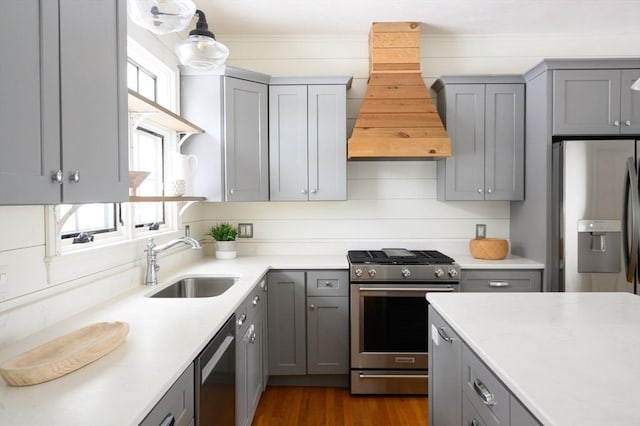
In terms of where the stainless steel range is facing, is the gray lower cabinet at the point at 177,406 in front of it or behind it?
in front

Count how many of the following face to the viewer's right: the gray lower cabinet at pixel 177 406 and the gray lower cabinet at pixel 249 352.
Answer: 2

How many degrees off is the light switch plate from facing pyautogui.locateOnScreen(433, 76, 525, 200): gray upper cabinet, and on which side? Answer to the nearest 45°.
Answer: approximately 90° to its left

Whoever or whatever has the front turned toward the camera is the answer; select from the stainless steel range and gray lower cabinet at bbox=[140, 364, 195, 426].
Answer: the stainless steel range

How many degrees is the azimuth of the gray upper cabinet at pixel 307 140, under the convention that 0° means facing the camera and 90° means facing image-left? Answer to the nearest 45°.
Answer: approximately 0°

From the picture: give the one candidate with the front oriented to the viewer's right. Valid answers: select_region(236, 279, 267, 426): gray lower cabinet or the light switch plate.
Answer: the gray lower cabinet

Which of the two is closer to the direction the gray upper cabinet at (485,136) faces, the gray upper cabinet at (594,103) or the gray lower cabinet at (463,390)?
the gray lower cabinet

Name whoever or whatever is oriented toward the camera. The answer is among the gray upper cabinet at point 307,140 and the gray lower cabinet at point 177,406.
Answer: the gray upper cabinet

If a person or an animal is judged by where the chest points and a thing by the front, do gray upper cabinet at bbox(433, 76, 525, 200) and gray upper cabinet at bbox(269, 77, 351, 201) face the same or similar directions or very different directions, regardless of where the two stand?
same or similar directions

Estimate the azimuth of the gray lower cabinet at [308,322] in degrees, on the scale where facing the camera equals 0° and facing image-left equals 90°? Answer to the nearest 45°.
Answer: approximately 0°

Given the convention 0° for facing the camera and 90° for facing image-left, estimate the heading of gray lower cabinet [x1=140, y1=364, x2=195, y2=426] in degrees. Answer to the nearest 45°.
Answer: approximately 270°

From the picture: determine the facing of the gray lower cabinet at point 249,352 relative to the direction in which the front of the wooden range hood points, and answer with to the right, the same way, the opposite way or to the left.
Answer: to the left

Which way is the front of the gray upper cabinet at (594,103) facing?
toward the camera

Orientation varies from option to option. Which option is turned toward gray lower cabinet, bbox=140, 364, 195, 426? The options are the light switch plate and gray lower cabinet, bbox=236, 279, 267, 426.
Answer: the light switch plate
